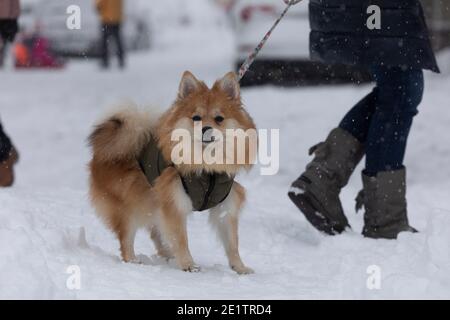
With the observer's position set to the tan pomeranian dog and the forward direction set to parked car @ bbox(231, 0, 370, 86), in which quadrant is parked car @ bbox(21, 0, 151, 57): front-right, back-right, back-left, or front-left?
front-left

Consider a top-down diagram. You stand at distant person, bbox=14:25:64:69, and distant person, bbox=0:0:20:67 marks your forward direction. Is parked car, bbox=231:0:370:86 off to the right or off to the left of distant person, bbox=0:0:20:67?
left

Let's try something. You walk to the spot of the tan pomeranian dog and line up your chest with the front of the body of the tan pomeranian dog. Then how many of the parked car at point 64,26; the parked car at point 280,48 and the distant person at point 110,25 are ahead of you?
0

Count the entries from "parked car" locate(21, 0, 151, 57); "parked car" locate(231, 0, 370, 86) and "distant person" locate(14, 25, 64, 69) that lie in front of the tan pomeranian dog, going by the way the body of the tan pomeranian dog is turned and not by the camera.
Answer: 0

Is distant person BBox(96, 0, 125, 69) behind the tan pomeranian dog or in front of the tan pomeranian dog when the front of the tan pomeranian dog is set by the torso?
behind

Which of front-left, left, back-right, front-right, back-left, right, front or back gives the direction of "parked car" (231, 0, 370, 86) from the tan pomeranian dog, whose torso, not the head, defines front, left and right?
back-left

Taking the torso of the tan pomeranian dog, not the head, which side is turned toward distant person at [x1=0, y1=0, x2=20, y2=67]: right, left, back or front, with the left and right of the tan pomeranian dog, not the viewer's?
back

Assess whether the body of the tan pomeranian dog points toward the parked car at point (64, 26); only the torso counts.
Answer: no

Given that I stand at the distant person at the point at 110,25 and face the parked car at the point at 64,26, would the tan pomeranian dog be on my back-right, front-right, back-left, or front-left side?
back-left

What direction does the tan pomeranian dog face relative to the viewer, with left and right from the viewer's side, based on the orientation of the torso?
facing the viewer and to the right of the viewer

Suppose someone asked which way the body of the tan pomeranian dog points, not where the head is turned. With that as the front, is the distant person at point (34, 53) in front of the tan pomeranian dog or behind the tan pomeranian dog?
behind

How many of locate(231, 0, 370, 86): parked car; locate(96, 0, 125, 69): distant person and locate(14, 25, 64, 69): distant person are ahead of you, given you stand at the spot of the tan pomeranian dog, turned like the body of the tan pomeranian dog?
0
